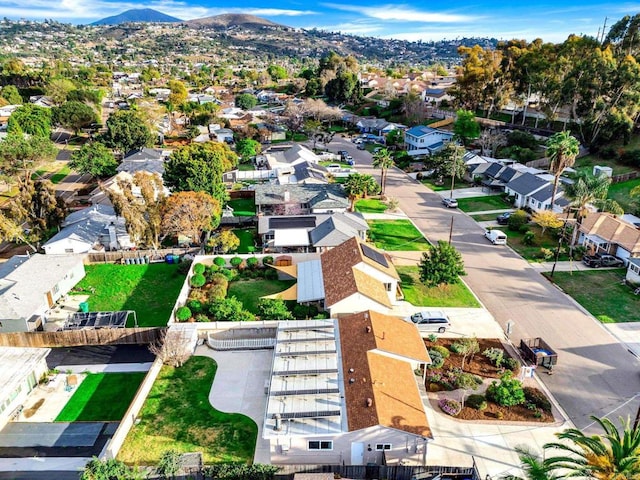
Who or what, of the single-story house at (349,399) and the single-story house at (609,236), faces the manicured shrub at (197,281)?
the single-story house at (609,236)

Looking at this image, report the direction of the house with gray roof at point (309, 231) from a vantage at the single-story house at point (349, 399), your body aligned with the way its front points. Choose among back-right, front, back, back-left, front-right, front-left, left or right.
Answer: left

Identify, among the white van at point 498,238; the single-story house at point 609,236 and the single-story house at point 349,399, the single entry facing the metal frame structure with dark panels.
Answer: the single-story house at point 609,236

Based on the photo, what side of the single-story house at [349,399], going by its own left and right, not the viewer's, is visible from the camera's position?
right

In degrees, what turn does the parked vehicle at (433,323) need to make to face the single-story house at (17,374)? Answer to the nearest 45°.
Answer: approximately 45° to its left

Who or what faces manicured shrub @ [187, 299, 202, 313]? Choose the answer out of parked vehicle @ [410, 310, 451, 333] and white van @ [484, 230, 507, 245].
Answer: the parked vehicle

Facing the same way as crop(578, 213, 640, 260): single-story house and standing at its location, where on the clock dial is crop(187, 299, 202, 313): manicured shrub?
The manicured shrub is roughly at 12 o'clock from the single-story house.

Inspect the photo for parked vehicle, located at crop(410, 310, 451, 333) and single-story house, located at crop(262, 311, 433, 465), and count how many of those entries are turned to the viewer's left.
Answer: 1

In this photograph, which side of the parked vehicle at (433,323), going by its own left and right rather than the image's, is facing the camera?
left

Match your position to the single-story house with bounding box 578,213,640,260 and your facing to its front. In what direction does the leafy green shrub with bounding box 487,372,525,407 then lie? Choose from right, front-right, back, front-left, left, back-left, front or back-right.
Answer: front-left

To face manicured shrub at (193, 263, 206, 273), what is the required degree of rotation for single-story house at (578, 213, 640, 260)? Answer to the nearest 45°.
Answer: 0° — it already faces it

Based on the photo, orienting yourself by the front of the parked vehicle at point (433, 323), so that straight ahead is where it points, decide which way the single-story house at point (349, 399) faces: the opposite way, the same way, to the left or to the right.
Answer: the opposite way
